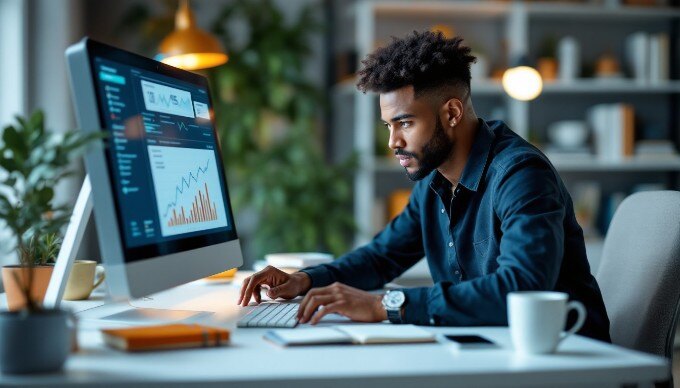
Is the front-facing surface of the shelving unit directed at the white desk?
yes

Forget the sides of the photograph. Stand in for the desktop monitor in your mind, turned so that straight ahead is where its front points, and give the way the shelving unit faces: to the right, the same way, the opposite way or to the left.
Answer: to the right

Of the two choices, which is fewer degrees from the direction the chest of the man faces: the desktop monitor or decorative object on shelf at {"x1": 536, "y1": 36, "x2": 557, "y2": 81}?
the desktop monitor

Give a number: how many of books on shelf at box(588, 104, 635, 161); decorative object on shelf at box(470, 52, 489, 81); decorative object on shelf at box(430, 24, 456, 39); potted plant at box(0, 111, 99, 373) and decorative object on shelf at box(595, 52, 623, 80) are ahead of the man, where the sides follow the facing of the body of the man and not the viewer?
1

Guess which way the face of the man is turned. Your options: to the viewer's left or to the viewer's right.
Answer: to the viewer's left

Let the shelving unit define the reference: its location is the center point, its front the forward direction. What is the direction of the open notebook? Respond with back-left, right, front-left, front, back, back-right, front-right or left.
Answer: front

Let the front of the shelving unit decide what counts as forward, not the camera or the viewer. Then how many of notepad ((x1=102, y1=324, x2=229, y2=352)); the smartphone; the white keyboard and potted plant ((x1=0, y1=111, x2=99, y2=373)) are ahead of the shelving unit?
4

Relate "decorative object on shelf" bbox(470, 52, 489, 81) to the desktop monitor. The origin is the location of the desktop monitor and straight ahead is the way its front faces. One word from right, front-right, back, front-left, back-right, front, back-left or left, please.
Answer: left

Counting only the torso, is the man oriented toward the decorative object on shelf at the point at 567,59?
no

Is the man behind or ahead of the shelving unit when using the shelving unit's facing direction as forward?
ahead

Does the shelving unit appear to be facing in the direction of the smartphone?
yes

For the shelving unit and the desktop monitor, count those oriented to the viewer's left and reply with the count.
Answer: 0

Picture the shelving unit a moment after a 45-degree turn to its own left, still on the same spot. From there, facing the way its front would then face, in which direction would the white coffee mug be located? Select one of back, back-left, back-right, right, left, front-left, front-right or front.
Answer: front-right

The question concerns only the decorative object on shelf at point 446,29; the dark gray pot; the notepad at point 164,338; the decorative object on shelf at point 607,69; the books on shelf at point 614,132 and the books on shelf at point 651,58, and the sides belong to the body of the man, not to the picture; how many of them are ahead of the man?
2

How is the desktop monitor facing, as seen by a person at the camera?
facing the viewer and to the right of the viewer

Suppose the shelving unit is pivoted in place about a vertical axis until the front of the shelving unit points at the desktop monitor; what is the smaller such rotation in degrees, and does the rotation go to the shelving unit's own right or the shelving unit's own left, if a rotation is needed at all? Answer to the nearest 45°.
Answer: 0° — it already faces it

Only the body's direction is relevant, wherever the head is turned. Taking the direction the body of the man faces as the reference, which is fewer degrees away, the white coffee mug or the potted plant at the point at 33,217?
the potted plant

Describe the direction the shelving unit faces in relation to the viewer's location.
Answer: facing the viewer

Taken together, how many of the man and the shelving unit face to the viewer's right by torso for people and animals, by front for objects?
0

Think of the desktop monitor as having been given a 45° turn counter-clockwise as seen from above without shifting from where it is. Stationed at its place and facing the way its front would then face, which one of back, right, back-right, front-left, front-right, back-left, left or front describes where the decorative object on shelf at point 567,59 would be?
front-left
